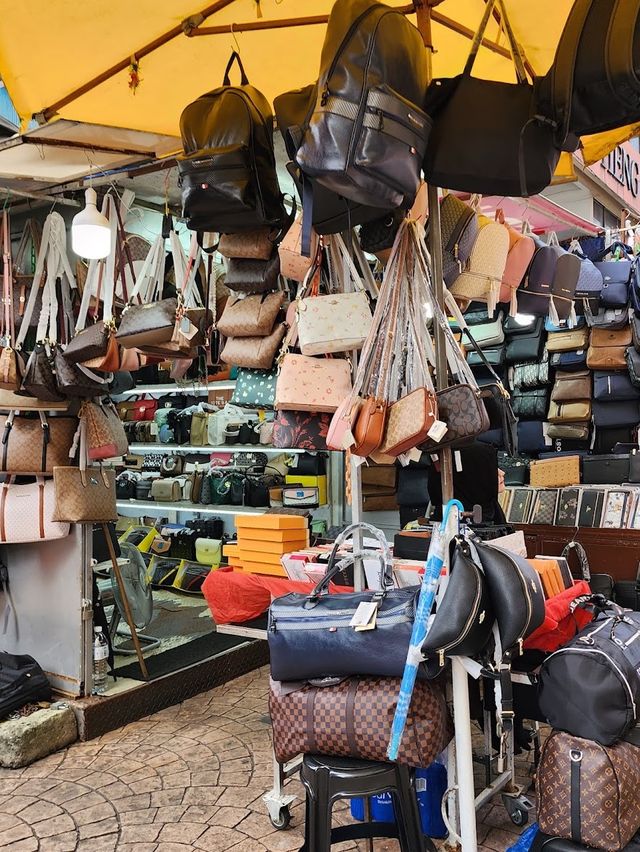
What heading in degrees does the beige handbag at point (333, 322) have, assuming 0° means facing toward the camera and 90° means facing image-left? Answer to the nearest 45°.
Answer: approximately 0°

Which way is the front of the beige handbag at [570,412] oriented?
toward the camera

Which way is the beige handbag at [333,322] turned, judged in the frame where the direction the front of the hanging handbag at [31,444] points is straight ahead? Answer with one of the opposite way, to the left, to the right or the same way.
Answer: the same way

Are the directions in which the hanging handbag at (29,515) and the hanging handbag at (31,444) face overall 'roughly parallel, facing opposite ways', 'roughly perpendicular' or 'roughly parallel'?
roughly parallel

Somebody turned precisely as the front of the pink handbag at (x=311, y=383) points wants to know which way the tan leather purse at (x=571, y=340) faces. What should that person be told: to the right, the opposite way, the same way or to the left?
the same way

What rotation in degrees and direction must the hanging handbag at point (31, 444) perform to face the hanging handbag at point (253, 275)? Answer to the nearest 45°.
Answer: approximately 45° to its left

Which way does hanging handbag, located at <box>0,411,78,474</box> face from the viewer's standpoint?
toward the camera

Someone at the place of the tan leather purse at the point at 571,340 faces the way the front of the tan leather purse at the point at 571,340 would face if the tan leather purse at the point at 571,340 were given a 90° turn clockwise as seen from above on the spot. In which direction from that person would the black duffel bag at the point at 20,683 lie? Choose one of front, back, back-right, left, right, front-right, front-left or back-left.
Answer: front-left

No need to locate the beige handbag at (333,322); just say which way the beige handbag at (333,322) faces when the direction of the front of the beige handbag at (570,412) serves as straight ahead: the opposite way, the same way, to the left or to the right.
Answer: the same way

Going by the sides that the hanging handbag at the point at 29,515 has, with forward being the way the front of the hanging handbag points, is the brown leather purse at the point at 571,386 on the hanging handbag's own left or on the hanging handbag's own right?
on the hanging handbag's own left

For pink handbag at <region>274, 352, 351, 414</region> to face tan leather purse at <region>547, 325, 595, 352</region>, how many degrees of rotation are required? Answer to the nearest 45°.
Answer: approximately 135° to its left

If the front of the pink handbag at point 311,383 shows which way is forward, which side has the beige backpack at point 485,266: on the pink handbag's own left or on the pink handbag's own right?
on the pink handbag's own left

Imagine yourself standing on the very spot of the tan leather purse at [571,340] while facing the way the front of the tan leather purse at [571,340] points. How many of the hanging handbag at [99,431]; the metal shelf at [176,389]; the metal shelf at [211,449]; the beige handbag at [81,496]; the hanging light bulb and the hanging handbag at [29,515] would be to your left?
0

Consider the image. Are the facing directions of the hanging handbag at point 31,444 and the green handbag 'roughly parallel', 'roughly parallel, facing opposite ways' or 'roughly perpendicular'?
roughly parallel

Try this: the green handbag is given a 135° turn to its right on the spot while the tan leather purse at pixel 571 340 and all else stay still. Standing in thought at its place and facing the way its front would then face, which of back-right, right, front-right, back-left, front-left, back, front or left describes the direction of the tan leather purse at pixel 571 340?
right

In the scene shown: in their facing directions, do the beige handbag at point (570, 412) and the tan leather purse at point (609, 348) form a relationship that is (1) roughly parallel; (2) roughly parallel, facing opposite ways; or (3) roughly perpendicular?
roughly parallel
